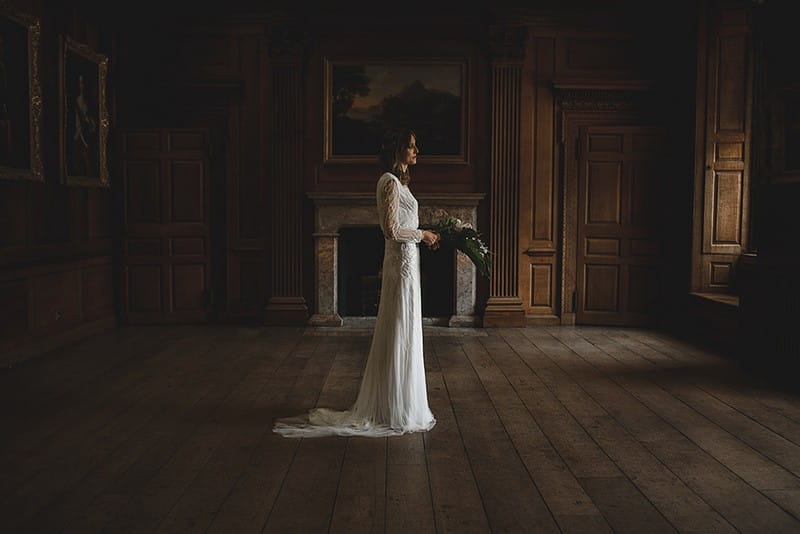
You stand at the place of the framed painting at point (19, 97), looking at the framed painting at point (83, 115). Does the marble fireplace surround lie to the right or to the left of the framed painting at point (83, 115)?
right

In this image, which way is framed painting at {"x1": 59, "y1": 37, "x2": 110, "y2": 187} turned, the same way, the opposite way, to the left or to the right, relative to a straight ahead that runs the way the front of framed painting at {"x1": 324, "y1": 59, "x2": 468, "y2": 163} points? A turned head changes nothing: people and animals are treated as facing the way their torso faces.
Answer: to the left

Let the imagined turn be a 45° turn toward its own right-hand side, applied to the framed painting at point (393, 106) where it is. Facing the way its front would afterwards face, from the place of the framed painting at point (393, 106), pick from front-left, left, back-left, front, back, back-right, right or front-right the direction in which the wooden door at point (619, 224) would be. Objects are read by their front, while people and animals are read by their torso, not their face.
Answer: back-left

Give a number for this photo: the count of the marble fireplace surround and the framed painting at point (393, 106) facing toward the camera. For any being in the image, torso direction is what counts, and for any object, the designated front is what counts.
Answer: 2

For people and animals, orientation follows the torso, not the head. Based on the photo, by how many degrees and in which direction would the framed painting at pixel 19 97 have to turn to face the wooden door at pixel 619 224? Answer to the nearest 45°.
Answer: approximately 45° to its left

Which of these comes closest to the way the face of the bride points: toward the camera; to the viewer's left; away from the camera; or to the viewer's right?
to the viewer's right

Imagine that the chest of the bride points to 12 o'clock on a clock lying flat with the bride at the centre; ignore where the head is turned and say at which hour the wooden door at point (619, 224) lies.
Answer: The wooden door is roughly at 10 o'clock from the bride.

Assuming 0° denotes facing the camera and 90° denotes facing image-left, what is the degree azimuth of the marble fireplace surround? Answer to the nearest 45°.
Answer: approximately 0°

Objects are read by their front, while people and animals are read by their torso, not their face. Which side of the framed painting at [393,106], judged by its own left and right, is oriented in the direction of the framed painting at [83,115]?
right

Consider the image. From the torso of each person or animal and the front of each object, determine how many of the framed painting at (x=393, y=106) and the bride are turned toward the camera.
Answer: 1

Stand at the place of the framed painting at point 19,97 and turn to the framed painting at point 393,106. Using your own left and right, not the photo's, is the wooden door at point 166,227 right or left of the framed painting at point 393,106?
left

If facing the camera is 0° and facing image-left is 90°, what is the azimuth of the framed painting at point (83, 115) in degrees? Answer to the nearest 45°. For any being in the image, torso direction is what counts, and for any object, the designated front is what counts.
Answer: approximately 315°

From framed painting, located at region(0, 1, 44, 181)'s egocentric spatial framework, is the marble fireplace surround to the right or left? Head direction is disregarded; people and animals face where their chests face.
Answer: on its left

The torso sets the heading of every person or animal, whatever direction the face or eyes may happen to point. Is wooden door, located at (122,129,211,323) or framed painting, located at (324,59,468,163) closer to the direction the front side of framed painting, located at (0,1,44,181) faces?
the framed painting

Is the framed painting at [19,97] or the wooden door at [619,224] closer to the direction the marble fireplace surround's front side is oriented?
the framed painting

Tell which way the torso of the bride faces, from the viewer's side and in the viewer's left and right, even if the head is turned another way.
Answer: facing to the right of the viewer
